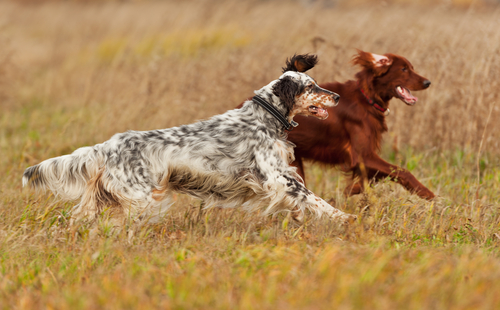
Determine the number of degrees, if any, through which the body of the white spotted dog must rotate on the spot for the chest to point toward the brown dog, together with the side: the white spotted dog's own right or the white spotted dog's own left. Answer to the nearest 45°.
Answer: approximately 45° to the white spotted dog's own left

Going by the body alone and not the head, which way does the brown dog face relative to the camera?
to the viewer's right

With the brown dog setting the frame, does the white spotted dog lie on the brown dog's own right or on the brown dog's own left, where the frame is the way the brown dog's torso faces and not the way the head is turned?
on the brown dog's own right

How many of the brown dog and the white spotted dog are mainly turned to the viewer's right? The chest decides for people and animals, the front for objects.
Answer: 2

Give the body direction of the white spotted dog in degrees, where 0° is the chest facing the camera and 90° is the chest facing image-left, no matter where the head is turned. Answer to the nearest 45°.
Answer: approximately 270°
